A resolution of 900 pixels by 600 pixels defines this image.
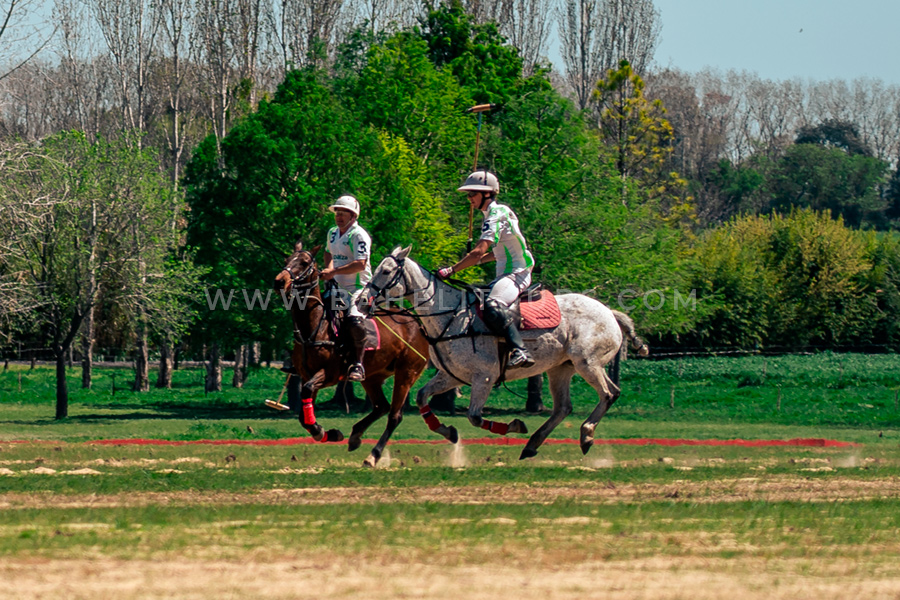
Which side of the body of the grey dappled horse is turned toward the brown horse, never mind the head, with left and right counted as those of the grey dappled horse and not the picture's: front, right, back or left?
front

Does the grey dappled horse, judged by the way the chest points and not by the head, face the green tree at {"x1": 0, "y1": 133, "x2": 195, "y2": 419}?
no

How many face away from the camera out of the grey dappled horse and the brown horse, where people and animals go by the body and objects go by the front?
0

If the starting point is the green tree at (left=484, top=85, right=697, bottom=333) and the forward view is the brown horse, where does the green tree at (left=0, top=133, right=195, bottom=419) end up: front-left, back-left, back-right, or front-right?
front-right

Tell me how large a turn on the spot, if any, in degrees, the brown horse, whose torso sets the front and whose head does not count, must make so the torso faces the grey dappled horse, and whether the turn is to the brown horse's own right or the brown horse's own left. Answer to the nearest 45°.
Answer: approximately 135° to the brown horse's own left

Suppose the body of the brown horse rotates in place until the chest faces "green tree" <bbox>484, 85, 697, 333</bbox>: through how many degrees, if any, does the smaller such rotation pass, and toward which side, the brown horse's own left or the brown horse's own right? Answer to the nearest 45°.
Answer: approximately 135° to the brown horse's own right

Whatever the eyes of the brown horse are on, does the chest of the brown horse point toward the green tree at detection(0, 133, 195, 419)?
no

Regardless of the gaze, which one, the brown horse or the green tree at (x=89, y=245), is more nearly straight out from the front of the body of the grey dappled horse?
the brown horse

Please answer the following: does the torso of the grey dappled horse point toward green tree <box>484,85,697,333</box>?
no

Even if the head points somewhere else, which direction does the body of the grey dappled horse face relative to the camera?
to the viewer's left

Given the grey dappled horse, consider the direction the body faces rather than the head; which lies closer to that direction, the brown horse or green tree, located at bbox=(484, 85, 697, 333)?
the brown horse

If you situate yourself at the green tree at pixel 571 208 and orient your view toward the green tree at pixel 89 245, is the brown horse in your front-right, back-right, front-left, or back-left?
front-left

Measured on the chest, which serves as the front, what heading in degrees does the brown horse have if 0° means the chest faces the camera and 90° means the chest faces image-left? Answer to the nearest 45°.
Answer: approximately 45°
